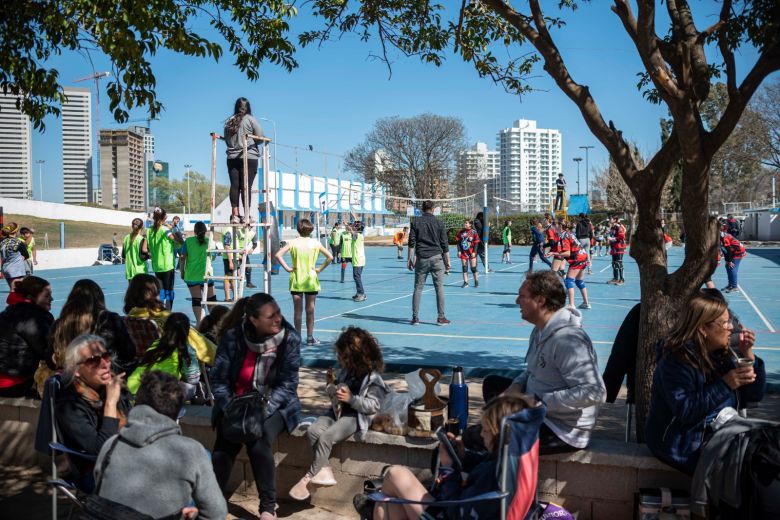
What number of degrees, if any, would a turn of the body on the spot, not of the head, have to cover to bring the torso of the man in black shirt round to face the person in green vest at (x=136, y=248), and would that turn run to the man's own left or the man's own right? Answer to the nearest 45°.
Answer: approximately 90° to the man's own left

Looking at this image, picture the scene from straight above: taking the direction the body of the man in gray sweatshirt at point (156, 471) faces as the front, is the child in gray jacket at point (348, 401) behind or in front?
in front

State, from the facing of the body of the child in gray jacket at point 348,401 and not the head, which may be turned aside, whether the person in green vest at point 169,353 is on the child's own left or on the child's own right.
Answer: on the child's own right

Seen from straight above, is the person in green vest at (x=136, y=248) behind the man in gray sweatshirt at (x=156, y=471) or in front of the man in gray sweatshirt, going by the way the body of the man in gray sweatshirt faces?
in front

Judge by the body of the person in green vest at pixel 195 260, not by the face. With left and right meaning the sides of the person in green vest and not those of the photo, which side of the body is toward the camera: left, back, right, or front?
back

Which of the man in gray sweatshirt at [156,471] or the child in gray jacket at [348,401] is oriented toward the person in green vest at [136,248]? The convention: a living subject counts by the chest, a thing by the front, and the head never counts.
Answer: the man in gray sweatshirt

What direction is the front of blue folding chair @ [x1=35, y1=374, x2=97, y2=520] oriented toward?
to the viewer's right

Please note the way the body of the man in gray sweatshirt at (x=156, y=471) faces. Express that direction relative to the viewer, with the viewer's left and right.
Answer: facing away from the viewer

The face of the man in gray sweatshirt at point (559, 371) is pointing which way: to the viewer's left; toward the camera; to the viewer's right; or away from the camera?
to the viewer's left

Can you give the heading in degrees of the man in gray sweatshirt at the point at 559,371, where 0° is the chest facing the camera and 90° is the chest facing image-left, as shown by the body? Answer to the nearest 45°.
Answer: approximately 90°
